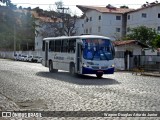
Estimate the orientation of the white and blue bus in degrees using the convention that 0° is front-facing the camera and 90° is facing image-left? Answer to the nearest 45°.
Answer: approximately 315°
